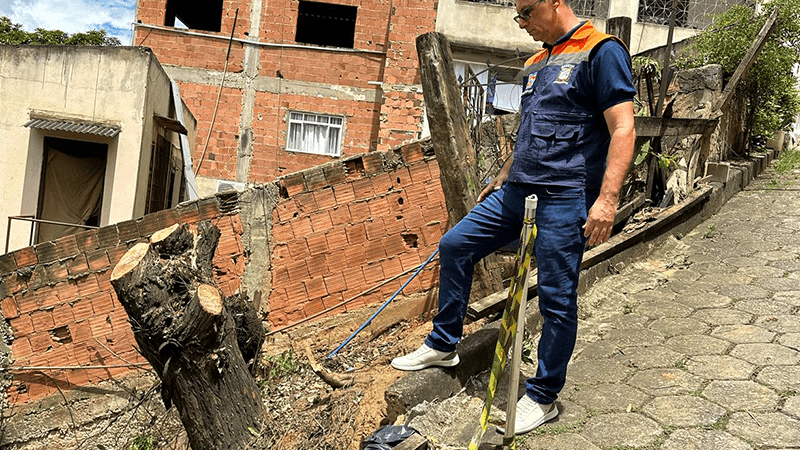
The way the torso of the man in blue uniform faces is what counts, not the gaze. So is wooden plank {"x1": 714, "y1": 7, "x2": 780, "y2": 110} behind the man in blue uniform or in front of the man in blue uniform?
behind

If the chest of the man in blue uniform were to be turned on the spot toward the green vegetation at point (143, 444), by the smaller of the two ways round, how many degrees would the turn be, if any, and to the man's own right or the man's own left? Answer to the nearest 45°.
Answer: approximately 90° to the man's own right

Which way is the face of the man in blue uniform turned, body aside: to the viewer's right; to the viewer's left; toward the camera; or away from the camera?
to the viewer's left

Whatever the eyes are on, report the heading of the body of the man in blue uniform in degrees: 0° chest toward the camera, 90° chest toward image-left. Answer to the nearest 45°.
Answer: approximately 45°

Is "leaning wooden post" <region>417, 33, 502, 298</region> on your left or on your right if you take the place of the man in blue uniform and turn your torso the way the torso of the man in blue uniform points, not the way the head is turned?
on your right
